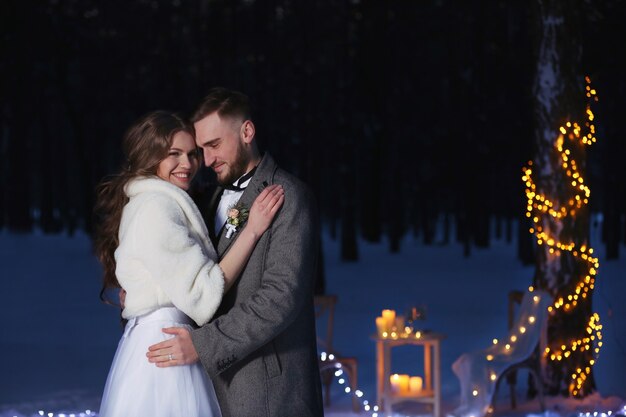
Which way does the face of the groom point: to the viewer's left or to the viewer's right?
to the viewer's left

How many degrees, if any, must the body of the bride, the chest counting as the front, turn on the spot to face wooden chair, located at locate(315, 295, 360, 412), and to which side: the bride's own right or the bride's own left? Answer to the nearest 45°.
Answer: approximately 90° to the bride's own left

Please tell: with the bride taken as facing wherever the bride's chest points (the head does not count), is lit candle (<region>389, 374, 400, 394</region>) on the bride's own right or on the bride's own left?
on the bride's own left

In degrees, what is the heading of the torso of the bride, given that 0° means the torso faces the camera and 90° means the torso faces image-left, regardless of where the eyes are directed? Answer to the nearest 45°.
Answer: approximately 270°

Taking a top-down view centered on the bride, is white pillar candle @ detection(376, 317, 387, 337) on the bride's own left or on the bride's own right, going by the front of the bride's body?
on the bride's own left

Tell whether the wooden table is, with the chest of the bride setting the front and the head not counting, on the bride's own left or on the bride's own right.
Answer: on the bride's own left

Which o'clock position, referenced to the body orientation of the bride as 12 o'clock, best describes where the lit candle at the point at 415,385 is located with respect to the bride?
The lit candle is roughly at 10 o'clock from the bride.
